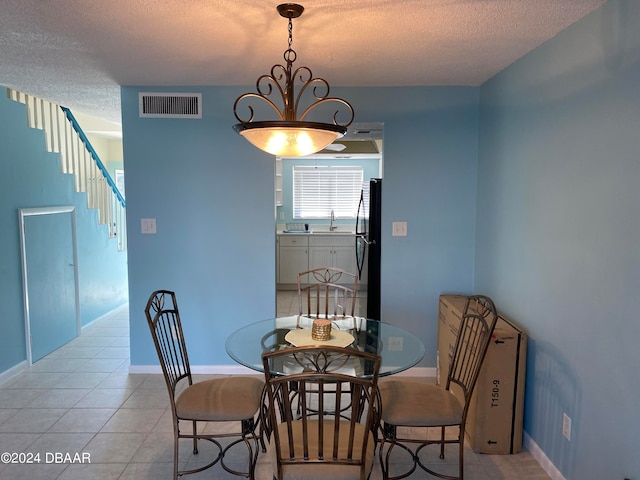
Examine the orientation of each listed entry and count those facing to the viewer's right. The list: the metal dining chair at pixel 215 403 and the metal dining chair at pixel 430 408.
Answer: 1

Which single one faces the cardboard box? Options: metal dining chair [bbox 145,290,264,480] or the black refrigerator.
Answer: the metal dining chair

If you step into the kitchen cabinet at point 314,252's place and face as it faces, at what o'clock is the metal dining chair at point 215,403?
The metal dining chair is roughly at 12 o'clock from the kitchen cabinet.

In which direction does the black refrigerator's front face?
to the viewer's left

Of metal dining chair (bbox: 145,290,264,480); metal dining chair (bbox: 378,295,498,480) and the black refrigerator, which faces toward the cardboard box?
metal dining chair (bbox: 145,290,264,480)

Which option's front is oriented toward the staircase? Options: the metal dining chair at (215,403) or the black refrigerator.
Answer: the black refrigerator

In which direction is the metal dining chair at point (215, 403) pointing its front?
to the viewer's right

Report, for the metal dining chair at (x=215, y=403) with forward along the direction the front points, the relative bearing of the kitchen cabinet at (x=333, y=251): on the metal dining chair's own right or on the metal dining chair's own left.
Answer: on the metal dining chair's own left

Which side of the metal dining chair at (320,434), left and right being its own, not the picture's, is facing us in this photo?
back

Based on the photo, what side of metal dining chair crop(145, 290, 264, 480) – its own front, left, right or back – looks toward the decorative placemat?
front

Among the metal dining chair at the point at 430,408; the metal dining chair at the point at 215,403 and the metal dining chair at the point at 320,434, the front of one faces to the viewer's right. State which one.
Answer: the metal dining chair at the point at 215,403

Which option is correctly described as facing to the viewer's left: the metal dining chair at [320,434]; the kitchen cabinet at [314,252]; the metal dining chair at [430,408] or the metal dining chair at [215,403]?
the metal dining chair at [430,408]

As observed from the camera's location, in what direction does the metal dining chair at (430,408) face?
facing to the left of the viewer

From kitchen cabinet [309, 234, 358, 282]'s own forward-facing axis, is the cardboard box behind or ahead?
ahead

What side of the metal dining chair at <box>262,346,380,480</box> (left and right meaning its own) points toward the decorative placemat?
front

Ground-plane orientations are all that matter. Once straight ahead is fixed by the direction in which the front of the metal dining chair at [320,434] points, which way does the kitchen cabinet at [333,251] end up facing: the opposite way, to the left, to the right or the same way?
the opposite way
